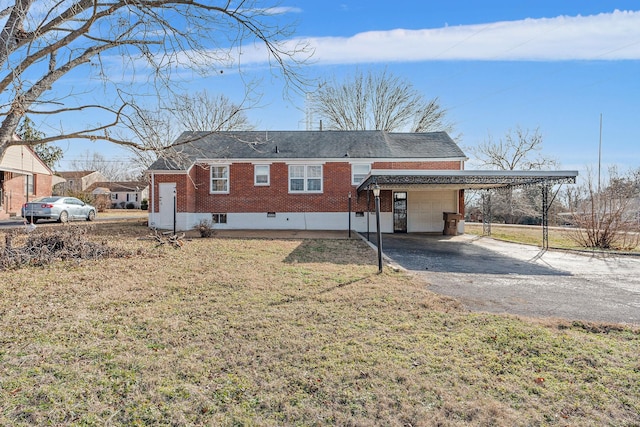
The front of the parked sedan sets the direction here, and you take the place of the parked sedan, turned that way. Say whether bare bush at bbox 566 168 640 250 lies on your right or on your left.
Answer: on your right

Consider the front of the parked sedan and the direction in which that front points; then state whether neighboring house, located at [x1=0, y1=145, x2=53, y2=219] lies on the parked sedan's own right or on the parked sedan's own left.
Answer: on the parked sedan's own left

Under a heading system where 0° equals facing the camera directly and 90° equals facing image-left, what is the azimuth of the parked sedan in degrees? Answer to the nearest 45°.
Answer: approximately 225°
